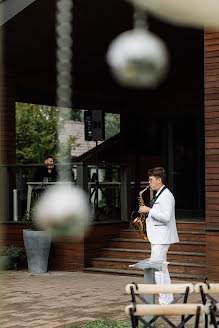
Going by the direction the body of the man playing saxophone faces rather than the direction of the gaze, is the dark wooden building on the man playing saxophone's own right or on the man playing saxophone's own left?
on the man playing saxophone's own right

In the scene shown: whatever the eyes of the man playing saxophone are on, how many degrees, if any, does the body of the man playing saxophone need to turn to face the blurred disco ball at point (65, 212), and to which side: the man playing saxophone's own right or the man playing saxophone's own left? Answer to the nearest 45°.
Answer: approximately 90° to the man playing saxophone's own left

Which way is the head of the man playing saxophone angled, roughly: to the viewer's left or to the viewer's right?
to the viewer's left

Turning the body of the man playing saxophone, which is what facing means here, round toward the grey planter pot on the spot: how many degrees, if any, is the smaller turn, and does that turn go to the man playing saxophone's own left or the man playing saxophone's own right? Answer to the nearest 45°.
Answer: approximately 45° to the man playing saxophone's own right
